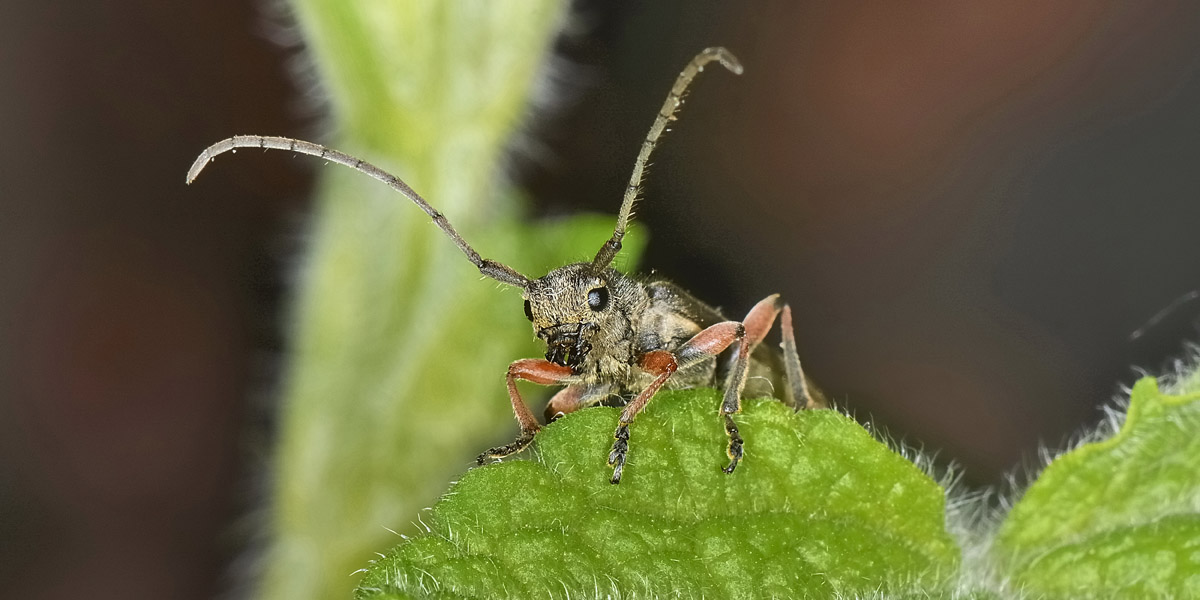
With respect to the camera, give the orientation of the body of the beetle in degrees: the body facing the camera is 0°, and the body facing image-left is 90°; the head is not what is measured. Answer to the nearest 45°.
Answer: approximately 45°
